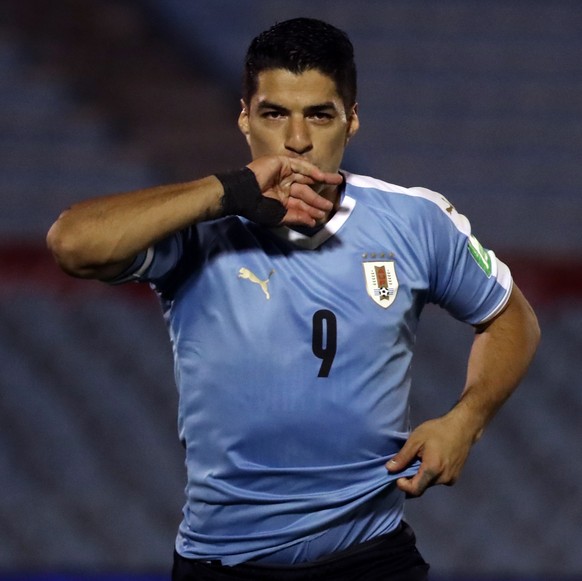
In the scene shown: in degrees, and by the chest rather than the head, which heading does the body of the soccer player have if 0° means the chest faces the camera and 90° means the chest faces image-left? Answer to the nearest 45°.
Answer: approximately 0°
